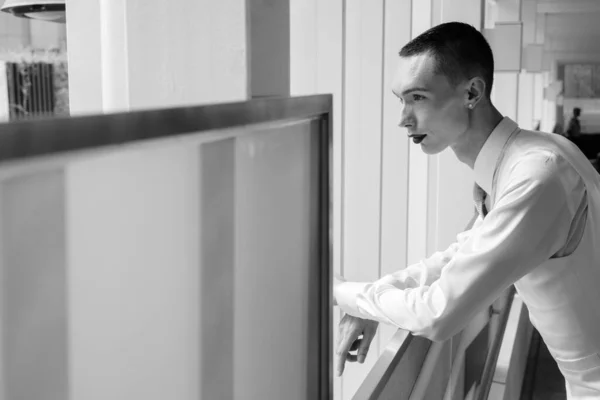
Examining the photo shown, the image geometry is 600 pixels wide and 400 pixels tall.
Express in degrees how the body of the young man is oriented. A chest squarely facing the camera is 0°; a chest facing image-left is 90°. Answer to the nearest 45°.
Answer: approximately 90°

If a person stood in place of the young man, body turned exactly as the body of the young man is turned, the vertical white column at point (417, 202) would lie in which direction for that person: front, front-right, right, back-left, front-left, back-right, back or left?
right

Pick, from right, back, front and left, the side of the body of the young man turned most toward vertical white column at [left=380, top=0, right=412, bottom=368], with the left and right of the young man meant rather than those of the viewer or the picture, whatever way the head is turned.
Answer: right

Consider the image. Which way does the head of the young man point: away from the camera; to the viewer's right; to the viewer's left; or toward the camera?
to the viewer's left

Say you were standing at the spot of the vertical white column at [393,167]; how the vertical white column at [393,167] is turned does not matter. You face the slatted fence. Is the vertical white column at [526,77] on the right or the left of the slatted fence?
right

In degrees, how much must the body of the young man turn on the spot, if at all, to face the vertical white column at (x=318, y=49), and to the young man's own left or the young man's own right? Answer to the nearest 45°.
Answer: approximately 45° to the young man's own right
